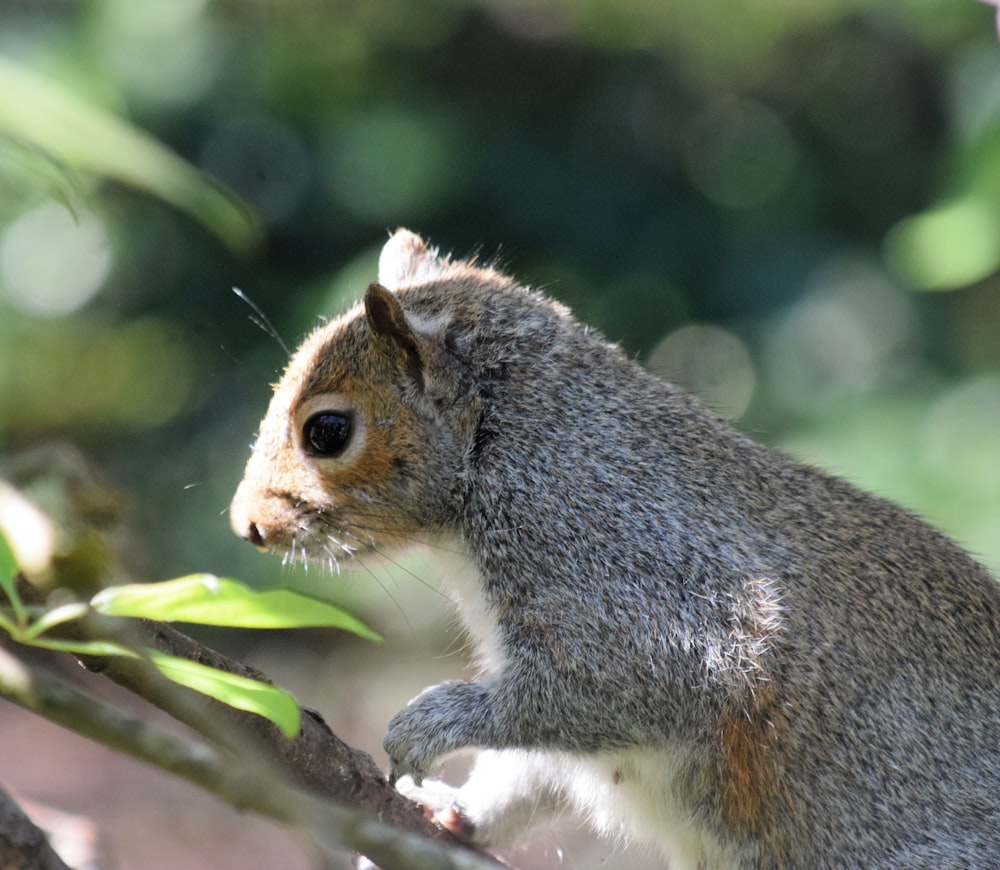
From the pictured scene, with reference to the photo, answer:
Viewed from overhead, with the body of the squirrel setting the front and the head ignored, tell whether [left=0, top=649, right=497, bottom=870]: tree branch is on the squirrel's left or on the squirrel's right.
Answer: on the squirrel's left

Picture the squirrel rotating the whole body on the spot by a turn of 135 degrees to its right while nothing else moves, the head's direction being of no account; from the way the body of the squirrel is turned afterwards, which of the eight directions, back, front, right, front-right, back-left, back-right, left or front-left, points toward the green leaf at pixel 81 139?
back

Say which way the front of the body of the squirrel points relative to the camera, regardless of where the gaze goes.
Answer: to the viewer's left

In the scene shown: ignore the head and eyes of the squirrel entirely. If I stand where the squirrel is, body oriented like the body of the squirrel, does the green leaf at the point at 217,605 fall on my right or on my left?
on my left

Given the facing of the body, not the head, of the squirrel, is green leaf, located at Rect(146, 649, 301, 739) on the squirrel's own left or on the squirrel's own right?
on the squirrel's own left
